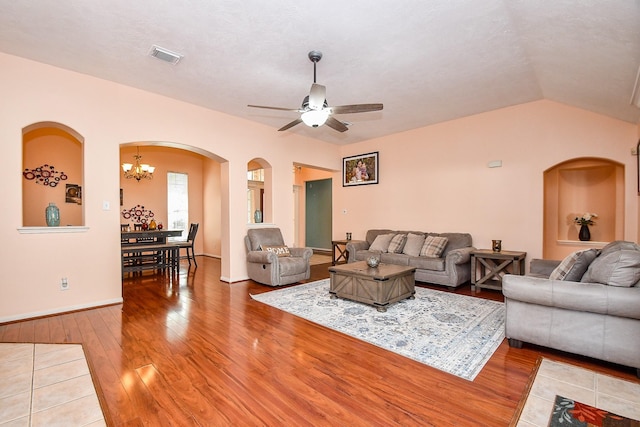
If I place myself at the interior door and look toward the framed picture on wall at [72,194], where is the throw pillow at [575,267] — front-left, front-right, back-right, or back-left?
front-left

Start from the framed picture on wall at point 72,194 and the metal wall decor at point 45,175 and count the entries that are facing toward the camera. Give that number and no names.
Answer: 2

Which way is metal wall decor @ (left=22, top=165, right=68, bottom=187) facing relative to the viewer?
toward the camera

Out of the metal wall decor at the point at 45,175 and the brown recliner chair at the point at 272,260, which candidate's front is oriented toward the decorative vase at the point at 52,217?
the metal wall decor

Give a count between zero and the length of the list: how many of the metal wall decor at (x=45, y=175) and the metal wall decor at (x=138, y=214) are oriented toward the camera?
2

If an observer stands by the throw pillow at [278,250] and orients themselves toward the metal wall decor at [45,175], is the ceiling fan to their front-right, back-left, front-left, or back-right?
back-left

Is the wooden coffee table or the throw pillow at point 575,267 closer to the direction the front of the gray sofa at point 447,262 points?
the wooden coffee table

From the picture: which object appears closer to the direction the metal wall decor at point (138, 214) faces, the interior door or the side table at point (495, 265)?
the side table

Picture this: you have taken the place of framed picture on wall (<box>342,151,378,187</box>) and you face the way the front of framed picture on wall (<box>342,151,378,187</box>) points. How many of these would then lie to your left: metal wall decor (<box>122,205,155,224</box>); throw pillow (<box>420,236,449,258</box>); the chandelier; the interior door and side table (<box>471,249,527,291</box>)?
2

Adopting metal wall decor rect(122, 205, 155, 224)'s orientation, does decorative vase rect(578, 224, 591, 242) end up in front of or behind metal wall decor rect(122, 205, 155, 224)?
in front

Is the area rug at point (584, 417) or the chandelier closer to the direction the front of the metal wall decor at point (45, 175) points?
the area rug

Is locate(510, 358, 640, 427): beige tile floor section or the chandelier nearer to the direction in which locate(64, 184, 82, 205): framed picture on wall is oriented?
the beige tile floor section

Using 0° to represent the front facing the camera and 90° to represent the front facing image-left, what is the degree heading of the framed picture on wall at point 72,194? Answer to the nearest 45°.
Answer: approximately 0°

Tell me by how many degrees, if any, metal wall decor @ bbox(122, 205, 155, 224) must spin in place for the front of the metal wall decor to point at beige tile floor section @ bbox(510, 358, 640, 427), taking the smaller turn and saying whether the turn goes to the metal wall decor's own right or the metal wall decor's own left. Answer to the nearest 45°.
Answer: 0° — it already faces it

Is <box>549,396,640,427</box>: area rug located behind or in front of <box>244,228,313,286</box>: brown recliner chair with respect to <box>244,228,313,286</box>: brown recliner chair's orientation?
in front

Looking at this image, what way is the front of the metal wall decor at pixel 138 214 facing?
toward the camera

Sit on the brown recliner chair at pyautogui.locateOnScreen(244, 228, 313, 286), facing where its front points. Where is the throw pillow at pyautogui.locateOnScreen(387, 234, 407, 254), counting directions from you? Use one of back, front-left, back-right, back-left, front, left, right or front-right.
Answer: front-left
